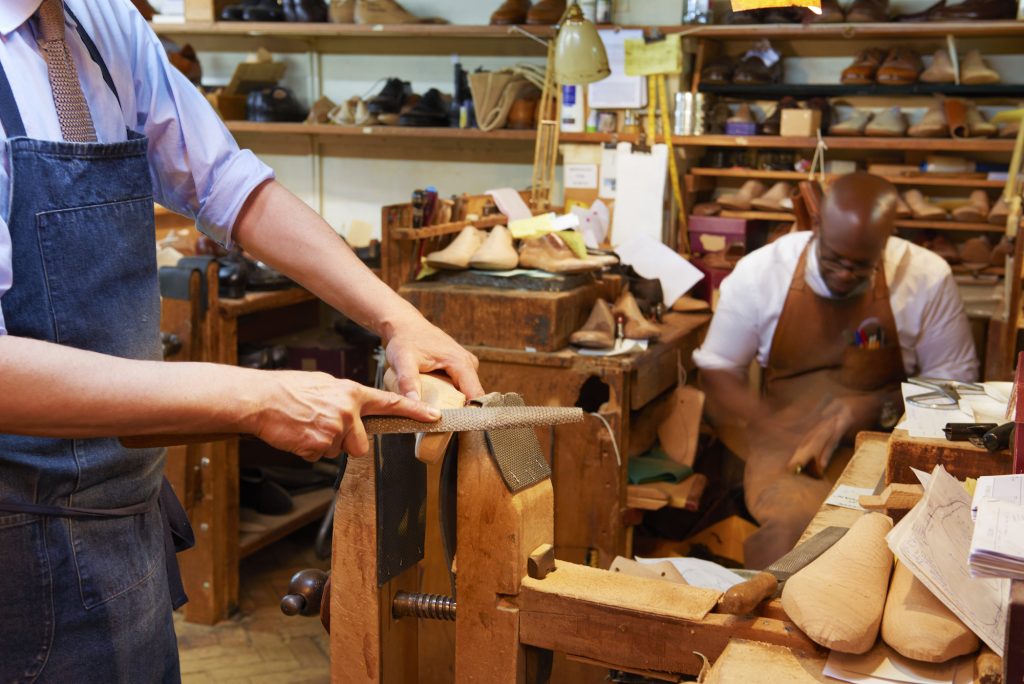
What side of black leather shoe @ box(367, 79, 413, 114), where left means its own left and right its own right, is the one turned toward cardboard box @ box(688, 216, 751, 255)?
back

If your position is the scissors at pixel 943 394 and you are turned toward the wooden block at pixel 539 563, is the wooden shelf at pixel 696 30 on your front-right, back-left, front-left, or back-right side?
back-right

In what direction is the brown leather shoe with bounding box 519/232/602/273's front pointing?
to the viewer's right

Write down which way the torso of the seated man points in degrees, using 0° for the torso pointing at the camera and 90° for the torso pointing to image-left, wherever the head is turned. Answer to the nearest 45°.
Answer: approximately 0°

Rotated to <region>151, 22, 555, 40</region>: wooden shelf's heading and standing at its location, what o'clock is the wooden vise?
The wooden vise is roughly at 12 o'clock from the wooden shelf.

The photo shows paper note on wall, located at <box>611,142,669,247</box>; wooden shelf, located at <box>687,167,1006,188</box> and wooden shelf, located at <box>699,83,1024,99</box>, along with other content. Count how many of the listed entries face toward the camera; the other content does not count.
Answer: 3

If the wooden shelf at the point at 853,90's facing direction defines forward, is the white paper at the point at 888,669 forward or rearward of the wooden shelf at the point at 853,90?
forward

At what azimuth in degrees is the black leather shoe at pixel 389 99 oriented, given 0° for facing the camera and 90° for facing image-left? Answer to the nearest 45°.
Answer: approximately 45°

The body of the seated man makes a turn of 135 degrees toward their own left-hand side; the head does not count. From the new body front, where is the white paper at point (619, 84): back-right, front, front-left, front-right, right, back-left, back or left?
left

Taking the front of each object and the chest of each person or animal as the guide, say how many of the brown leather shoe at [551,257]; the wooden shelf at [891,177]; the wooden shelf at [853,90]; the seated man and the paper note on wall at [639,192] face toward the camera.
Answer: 4

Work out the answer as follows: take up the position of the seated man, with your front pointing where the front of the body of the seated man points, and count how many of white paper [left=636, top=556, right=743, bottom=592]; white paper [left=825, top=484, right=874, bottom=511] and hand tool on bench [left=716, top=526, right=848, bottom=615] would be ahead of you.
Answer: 3

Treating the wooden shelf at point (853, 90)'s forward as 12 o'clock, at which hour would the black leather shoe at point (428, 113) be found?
The black leather shoe is roughly at 3 o'clock from the wooden shelf.
